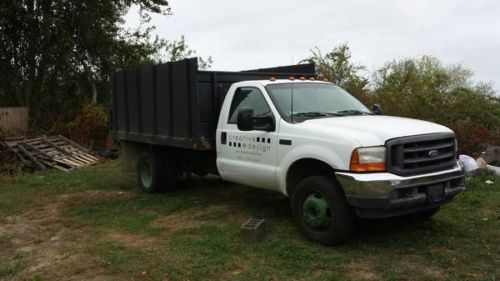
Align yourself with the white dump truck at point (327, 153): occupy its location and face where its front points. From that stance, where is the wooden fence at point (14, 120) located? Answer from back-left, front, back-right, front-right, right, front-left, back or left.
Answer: back

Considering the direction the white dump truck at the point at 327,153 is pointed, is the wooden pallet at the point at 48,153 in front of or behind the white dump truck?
behind

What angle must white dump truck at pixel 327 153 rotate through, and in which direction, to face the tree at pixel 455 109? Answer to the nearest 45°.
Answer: approximately 90° to its left

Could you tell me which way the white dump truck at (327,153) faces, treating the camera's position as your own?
facing the viewer and to the right of the viewer

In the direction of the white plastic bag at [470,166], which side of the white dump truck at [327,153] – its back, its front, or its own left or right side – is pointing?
left

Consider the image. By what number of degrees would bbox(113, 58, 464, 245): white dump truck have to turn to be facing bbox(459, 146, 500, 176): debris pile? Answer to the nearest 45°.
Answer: approximately 90° to its left

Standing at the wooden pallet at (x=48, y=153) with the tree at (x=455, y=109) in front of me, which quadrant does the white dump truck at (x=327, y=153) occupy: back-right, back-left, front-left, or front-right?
front-right
